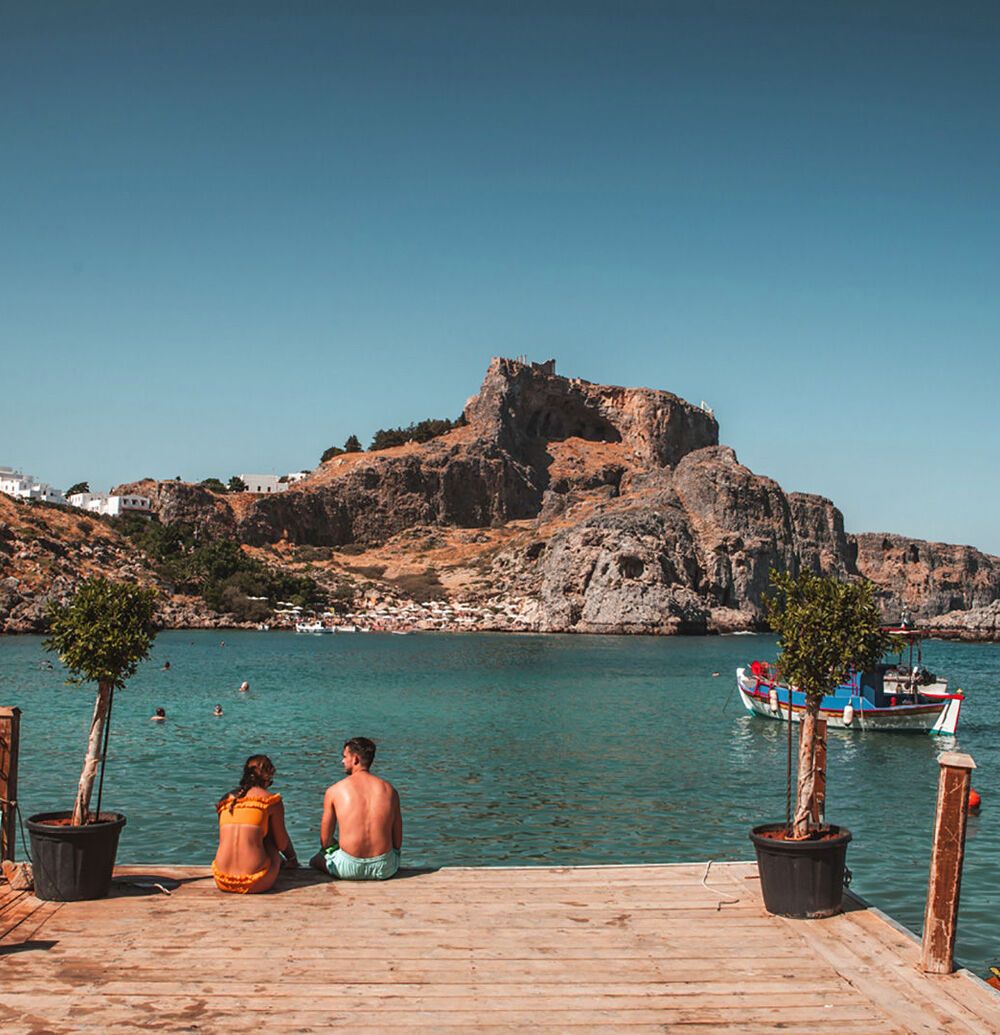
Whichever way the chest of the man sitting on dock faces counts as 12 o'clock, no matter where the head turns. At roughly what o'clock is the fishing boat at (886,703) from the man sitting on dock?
The fishing boat is roughly at 1 o'clock from the man sitting on dock.

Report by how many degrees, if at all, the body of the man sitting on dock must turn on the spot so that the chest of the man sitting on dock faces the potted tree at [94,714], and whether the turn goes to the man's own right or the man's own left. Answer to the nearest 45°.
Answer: approximately 90° to the man's own left

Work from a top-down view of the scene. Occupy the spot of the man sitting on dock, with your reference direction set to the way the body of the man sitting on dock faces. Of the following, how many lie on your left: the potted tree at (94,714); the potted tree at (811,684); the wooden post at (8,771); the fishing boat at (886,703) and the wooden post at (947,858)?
2

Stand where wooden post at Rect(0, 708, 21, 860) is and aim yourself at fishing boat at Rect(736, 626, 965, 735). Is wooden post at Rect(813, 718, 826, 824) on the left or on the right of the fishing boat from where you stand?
right

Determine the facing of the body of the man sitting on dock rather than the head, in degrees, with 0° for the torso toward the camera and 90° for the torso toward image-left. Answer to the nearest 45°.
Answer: approximately 180°

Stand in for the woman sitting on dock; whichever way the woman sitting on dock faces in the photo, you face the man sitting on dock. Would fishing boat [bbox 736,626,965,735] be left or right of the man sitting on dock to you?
left

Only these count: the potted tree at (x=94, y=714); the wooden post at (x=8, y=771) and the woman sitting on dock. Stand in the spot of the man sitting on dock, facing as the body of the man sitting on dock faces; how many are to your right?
0

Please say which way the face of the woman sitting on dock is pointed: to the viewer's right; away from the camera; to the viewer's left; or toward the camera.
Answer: away from the camera

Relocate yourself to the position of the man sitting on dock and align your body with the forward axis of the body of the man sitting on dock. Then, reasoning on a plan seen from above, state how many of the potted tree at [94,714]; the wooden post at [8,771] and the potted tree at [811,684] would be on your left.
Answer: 2

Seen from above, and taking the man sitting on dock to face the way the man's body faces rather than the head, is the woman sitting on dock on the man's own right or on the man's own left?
on the man's own left

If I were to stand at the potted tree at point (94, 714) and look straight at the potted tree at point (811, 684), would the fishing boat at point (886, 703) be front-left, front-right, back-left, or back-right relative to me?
front-left

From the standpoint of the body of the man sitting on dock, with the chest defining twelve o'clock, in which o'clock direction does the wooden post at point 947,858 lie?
The wooden post is roughly at 4 o'clock from the man sitting on dock.

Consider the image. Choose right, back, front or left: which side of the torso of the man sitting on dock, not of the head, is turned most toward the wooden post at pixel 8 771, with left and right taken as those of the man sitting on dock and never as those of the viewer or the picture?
left

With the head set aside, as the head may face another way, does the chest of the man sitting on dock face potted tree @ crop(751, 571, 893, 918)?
no

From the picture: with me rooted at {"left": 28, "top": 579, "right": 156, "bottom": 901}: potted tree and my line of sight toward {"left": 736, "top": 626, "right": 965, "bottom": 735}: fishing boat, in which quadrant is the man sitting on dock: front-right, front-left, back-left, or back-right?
front-right

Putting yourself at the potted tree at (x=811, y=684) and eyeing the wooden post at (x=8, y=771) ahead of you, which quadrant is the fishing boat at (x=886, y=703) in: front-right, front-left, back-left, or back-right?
back-right

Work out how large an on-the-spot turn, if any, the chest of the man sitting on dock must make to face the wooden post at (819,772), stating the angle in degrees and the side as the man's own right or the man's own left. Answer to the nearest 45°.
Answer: approximately 90° to the man's own right
